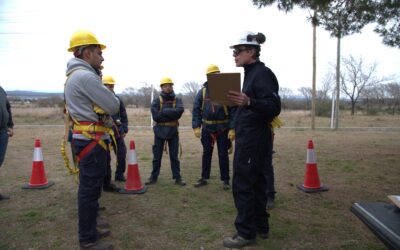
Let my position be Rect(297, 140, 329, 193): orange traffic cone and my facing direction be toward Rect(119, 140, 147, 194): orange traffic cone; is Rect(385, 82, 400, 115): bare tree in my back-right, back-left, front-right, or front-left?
back-right

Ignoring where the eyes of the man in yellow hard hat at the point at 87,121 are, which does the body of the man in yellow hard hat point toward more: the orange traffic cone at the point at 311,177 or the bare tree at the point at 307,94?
the orange traffic cone

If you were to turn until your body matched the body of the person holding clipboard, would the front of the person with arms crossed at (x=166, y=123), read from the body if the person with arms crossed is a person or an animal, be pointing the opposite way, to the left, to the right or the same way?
to the left

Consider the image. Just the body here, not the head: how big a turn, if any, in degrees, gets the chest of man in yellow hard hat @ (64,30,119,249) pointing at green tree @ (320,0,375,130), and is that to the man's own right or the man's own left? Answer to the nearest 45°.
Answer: approximately 45° to the man's own left

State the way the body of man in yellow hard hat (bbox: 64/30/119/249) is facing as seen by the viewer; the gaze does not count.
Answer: to the viewer's right

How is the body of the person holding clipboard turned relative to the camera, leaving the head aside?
to the viewer's left

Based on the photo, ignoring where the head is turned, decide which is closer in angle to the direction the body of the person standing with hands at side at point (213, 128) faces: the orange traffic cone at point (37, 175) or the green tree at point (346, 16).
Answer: the orange traffic cone

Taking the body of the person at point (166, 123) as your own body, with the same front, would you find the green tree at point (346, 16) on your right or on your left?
on your left

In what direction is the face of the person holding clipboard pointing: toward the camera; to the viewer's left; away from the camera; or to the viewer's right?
to the viewer's left

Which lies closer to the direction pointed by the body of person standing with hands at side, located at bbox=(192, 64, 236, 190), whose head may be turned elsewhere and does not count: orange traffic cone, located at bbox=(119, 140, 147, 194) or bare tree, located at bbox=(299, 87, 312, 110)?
the orange traffic cone

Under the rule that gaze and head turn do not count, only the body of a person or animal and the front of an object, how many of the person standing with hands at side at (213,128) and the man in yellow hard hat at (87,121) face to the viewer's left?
0

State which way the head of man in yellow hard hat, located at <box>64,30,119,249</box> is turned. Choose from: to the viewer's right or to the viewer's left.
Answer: to the viewer's right

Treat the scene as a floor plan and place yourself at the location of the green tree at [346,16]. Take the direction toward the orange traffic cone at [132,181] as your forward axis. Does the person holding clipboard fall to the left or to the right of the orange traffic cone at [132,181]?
left

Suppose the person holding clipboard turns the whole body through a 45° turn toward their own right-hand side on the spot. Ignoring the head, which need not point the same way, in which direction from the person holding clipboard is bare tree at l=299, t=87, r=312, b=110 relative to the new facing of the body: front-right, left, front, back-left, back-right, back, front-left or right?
front-right

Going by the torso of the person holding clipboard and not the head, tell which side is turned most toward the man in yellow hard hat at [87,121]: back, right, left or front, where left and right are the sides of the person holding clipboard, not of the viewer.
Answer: front
